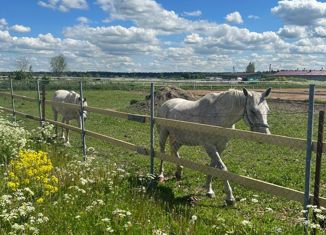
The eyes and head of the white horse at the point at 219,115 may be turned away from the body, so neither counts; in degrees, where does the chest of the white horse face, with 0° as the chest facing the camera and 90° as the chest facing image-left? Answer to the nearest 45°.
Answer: approximately 315°

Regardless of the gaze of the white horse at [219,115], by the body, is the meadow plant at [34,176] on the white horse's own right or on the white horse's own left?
on the white horse's own right

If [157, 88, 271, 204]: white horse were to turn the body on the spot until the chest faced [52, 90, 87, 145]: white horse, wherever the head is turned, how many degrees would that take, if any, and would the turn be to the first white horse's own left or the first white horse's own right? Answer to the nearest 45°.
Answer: approximately 180°

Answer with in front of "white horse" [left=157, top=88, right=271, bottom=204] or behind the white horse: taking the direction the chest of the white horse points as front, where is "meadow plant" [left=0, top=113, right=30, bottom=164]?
behind
